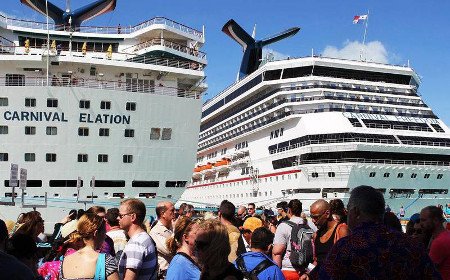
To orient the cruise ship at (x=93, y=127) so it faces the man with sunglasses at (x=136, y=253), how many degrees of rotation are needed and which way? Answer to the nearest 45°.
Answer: approximately 180°

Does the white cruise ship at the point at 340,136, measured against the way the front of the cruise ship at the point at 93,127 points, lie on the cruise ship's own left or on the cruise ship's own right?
on the cruise ship's own right

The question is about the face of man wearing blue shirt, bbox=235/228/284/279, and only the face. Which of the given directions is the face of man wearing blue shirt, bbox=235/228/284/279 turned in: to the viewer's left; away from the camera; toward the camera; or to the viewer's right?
away from the camera

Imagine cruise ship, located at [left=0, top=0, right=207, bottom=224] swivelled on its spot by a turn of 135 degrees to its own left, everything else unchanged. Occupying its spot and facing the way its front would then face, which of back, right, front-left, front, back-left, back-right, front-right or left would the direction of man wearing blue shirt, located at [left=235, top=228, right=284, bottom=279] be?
front-left

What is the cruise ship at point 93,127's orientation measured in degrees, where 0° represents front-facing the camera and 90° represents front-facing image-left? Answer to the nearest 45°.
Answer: approximately 180°
